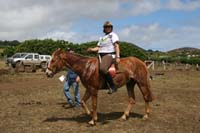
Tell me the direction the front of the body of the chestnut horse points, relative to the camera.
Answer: to the viewer's left

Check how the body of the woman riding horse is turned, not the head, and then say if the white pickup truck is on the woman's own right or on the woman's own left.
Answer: on the woman's own right

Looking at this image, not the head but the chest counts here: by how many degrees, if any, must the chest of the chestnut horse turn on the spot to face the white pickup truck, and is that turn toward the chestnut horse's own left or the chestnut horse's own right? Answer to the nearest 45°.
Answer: approximately 90° to the chestnut horse's own right
